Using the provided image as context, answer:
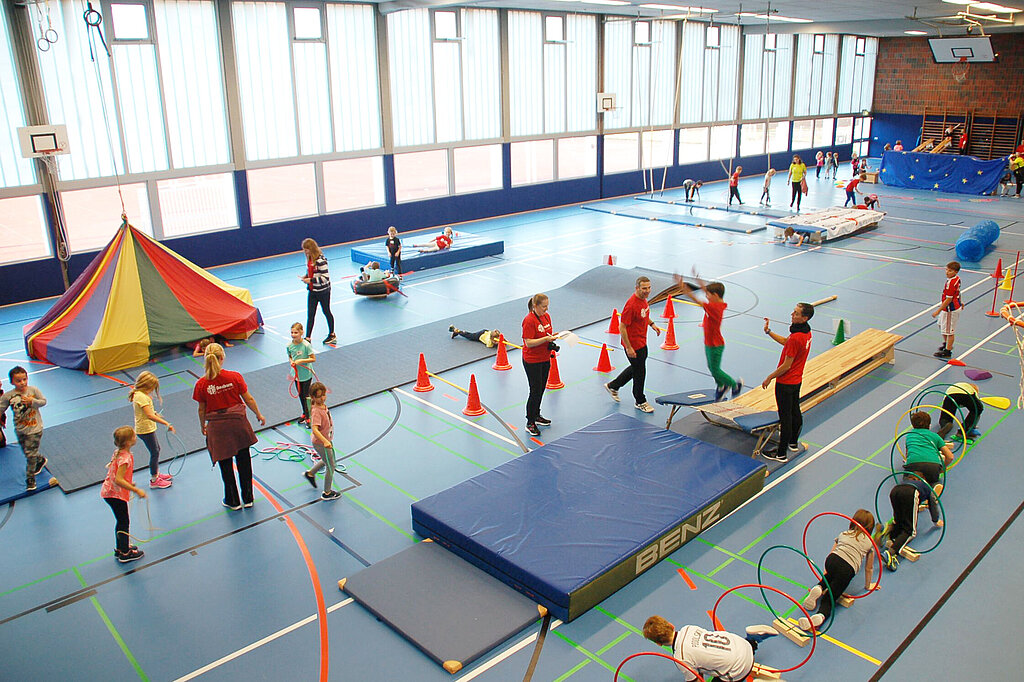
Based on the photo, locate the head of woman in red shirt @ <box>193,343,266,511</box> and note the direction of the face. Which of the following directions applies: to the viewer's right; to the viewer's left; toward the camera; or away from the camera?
away from the camera

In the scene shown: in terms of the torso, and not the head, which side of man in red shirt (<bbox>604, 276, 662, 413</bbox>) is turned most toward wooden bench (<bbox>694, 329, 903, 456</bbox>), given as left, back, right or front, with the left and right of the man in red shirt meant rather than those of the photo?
left

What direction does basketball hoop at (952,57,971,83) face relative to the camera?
toward the camera

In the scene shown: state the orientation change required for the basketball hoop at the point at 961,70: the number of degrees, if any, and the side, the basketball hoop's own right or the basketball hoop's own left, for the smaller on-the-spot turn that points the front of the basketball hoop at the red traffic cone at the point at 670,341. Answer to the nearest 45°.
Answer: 0° — it already faces it

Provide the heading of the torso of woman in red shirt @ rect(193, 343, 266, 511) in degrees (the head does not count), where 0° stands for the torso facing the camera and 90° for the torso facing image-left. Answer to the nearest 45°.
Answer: approximately 180°

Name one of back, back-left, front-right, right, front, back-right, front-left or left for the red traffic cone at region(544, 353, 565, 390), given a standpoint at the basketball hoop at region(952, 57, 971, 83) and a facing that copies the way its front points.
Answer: front
